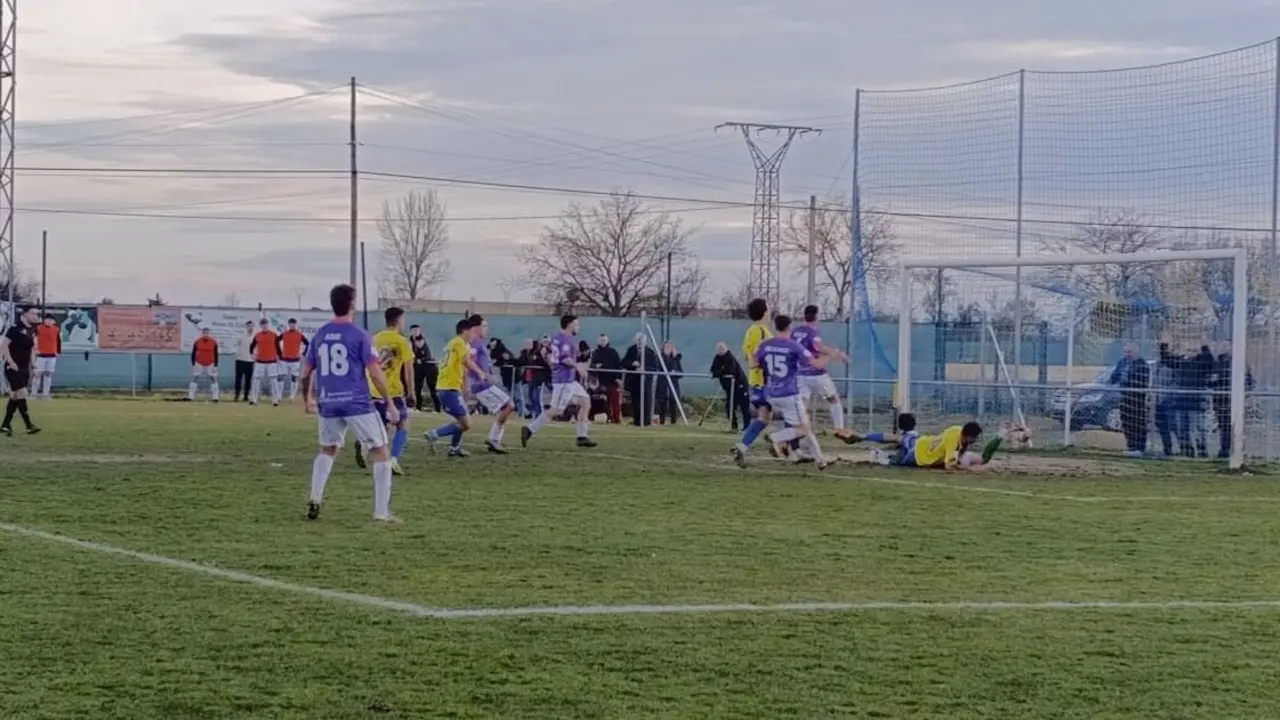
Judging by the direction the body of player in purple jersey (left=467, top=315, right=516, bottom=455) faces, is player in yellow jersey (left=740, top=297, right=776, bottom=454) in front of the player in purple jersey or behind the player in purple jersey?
in front

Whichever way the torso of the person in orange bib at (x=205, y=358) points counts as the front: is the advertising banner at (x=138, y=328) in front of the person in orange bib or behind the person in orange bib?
behind

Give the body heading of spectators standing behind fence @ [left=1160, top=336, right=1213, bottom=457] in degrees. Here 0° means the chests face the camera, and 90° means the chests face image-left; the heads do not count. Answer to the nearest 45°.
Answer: approximately 0°

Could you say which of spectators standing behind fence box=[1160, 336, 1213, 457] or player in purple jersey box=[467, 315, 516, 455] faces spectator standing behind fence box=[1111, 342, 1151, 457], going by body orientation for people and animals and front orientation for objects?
the player in purple jersey

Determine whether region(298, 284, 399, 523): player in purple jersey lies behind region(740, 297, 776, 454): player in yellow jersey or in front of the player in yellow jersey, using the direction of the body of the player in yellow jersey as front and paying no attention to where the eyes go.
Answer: behind

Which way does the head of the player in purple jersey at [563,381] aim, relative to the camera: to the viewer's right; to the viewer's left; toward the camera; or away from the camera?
to the viewer's right

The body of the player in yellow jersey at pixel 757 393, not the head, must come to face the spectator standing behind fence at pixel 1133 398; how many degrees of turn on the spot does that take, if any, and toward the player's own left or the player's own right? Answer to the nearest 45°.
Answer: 0° — they already face them

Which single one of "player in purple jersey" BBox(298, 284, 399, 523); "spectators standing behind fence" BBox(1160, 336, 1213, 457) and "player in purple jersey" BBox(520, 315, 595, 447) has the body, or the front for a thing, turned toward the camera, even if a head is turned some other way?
the spectators standing behind fence
